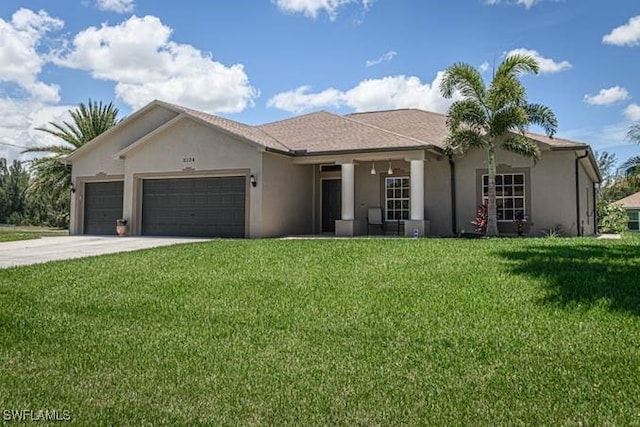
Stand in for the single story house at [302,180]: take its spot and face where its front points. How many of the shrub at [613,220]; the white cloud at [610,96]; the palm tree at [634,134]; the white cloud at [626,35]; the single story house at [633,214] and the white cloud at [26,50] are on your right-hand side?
1

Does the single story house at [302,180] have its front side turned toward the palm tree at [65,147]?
no

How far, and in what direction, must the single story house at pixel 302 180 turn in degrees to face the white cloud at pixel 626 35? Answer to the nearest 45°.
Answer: approximately 90° to its left

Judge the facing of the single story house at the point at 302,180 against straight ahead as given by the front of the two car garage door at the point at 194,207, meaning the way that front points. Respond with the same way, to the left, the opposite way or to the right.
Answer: the same way

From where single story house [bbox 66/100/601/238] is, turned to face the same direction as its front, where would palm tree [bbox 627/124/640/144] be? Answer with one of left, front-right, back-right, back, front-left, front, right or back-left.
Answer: left

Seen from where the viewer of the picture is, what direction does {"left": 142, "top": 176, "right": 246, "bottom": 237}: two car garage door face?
facing the viewer

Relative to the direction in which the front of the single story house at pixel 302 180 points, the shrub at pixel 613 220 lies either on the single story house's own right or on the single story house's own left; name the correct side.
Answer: on the single story house's own left

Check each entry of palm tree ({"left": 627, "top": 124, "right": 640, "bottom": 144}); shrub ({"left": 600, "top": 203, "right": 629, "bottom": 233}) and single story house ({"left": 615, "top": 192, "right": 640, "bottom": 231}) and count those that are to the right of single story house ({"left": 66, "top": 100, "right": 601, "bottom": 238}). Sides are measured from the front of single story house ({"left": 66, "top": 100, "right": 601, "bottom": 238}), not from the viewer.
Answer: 0

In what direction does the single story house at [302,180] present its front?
toward the camera
